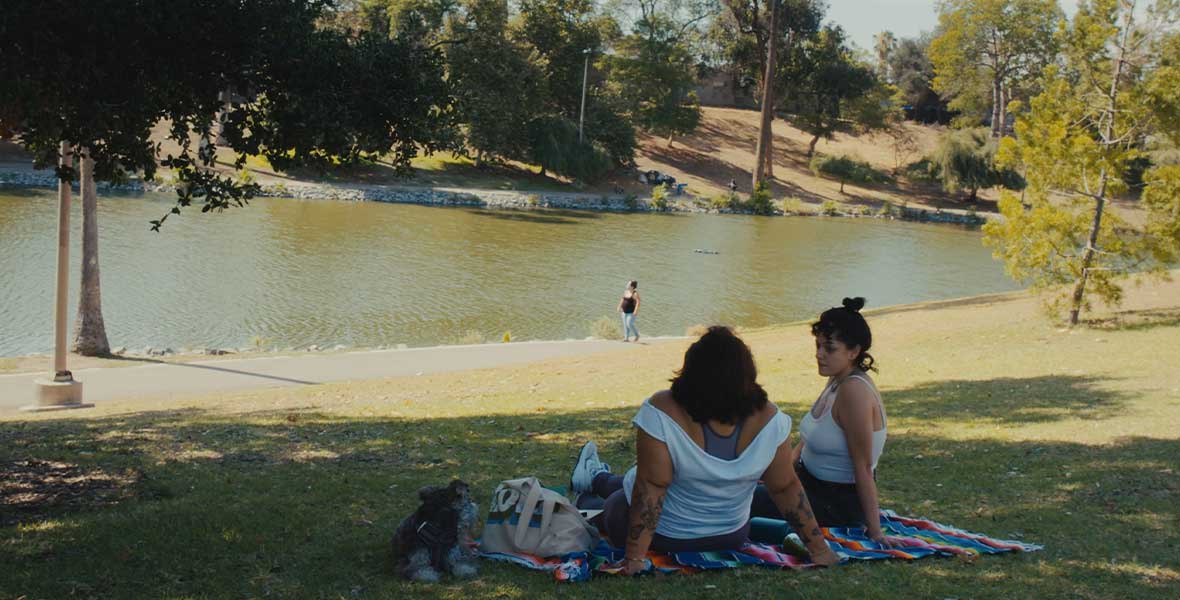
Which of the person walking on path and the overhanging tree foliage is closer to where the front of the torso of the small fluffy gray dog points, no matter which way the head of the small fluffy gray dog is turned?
the person walking on path

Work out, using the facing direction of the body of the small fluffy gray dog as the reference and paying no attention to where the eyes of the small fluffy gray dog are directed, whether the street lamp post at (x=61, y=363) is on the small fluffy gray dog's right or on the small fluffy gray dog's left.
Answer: on the small fluffy gray dog's left

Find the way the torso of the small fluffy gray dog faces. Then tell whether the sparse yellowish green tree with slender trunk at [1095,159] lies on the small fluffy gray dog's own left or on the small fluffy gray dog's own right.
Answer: on the small fluffy gray dog's own left
